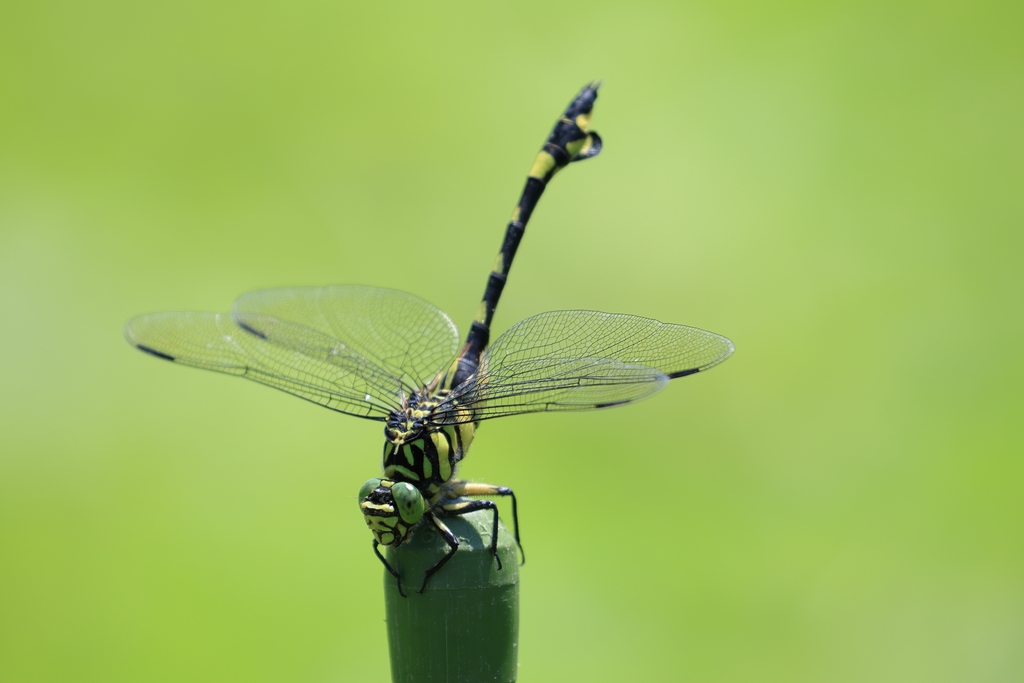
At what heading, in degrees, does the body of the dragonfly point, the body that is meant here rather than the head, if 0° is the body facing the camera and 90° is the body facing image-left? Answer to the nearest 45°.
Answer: approximately 45°
